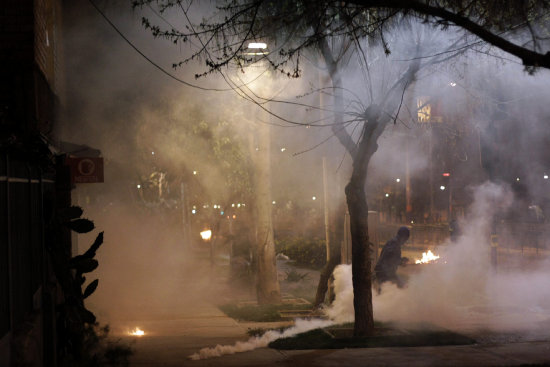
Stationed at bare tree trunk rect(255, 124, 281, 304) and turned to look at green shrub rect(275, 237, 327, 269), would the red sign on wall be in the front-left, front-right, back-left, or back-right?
back-left

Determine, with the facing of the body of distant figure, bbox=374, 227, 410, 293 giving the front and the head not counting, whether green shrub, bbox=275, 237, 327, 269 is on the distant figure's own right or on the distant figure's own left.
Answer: on the distant figure's own left

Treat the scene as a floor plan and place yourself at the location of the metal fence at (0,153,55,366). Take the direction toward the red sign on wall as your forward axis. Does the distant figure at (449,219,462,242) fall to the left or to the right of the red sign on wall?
right

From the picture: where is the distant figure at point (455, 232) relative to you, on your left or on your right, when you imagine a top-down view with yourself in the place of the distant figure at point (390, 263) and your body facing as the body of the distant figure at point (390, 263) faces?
on your left

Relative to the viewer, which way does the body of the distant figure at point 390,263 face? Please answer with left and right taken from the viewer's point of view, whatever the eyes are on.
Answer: facing to the right of the viewer

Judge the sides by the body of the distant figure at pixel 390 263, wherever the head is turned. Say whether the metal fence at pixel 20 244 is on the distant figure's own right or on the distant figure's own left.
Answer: on the distant figure's own right
